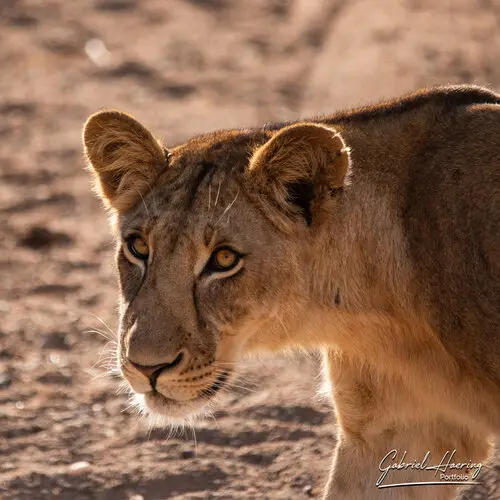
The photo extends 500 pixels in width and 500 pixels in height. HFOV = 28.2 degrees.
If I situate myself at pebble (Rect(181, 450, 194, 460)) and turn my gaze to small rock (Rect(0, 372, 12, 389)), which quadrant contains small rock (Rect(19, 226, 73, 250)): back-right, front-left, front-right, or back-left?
front-right

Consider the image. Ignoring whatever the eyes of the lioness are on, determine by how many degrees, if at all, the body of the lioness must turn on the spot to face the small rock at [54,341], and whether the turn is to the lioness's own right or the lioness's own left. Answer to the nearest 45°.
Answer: approximately 90° to the lioness's own right

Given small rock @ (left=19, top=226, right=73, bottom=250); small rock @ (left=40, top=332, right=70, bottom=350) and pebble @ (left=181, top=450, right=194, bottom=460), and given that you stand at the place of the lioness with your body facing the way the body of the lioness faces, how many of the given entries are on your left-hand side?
0

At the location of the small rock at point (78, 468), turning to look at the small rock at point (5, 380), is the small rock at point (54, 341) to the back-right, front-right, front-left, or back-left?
front-right

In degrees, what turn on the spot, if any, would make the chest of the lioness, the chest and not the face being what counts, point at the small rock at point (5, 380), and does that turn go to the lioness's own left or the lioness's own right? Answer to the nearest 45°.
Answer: approximately 90° to the lioness's own right

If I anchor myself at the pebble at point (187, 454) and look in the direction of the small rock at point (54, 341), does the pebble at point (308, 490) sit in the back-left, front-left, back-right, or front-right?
back-right

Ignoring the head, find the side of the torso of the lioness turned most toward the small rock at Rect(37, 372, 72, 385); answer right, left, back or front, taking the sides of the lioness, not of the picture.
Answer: right

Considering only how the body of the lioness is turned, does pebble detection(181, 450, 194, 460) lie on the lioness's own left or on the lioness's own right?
on the lioness's own right

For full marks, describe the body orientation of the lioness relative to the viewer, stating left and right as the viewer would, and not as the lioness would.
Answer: facing the viewer and to the left of the viewer

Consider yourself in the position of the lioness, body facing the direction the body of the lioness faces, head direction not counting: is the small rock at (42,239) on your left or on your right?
on your right

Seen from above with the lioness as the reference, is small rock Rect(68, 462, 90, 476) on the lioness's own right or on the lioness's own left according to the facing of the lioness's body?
on the lioness's own right
